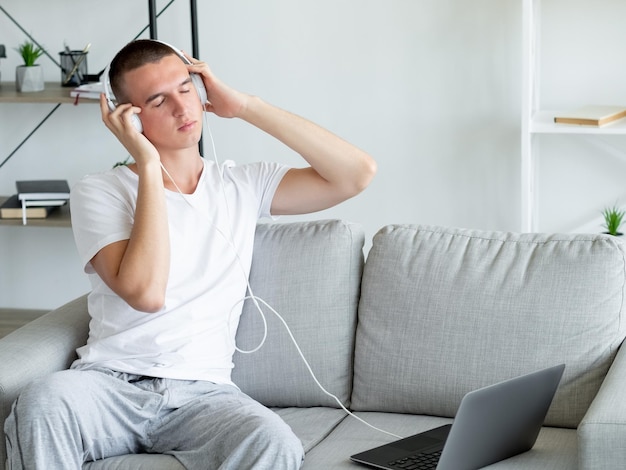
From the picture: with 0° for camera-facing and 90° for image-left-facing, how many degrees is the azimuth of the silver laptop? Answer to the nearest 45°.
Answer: approximately 135°

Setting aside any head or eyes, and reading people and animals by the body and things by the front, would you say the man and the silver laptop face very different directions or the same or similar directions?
very different directions

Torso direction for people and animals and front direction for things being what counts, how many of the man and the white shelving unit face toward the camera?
2

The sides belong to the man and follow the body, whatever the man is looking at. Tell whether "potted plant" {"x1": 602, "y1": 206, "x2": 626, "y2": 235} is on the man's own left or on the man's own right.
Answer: on the man's own left

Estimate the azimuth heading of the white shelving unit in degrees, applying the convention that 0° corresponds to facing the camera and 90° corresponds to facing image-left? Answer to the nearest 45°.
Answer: approximately 0°

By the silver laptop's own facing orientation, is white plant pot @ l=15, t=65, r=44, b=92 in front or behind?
in front

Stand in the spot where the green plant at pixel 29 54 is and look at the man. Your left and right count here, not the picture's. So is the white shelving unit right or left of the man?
left

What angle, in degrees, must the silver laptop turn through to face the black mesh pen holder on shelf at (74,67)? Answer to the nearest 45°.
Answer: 0° — it already faces it

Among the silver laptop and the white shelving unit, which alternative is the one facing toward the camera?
the white shelving unit

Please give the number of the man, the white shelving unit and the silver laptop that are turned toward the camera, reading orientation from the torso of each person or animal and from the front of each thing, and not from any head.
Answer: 2

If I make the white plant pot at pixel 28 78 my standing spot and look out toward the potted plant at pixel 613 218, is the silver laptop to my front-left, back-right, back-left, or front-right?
front-right

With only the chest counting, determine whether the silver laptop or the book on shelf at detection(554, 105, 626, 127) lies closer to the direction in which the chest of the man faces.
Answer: the silver laptop

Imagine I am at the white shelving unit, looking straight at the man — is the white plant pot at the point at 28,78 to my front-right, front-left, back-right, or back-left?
front-right

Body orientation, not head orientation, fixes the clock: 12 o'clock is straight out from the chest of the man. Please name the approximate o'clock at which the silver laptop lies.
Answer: The silver laptop is roughly at 10 o'clock from the man.

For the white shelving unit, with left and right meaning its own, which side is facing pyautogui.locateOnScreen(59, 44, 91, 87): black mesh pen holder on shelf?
right
